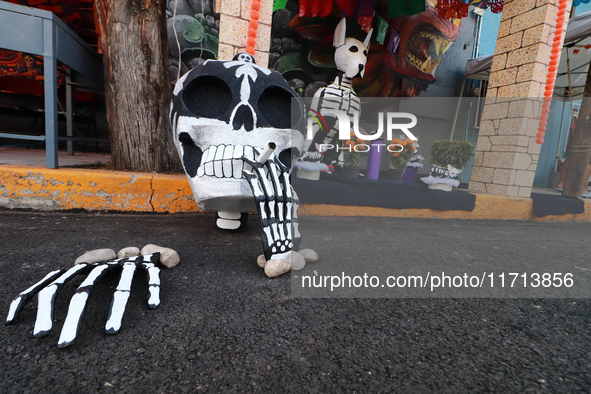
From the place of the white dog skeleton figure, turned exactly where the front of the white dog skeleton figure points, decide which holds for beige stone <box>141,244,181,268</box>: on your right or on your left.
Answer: on your right

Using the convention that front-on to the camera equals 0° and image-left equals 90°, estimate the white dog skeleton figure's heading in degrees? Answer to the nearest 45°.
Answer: approximately 315°

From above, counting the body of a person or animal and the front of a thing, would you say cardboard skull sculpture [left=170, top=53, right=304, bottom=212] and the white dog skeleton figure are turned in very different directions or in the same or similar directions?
same or similar directions

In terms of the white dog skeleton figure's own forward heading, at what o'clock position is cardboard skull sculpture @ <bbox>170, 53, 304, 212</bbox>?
The cardboard skull sculpture is roughly at 2 o'clock from the white dog skeleton figure.

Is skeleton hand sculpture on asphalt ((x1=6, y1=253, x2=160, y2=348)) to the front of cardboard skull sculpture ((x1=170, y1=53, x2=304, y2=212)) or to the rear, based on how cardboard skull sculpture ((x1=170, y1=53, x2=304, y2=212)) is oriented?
to the front

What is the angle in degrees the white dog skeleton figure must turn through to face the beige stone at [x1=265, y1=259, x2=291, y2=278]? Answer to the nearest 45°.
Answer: approximately 45° to its right

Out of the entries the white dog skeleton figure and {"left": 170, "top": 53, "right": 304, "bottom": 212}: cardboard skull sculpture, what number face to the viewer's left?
0

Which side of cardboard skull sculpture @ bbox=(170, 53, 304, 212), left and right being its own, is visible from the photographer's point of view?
front

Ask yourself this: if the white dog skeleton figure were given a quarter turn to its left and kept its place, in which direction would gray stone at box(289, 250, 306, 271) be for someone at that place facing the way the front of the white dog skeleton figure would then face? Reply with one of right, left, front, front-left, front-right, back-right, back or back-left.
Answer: back-right

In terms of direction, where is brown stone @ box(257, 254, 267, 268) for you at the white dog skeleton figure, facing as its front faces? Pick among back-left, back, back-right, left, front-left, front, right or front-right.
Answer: front-right

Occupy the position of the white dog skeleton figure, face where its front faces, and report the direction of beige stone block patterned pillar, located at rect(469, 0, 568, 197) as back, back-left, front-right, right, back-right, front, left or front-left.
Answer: front-left
